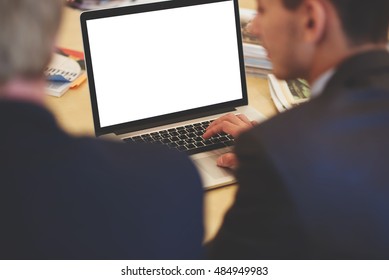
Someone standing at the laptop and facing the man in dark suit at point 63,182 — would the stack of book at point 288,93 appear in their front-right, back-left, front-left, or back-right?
back-left

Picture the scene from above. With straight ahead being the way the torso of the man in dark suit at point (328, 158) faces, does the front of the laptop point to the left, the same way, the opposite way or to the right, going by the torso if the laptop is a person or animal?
the opposite way

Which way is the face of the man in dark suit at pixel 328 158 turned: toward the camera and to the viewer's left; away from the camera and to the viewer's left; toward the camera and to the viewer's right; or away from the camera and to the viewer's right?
away from the camera and to the viewer's left

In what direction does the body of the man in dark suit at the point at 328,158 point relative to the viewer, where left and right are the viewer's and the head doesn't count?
facing away from the viewer and to the left of the viewer

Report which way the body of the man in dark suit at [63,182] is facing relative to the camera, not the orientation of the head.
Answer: away from the camera

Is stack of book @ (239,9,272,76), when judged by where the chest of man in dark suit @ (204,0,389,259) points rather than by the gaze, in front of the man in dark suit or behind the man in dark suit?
in front

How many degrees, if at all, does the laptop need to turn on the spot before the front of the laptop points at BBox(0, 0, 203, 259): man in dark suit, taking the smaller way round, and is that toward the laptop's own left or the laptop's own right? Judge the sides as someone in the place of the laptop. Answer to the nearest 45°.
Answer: approximately 45° to the laptop's own right

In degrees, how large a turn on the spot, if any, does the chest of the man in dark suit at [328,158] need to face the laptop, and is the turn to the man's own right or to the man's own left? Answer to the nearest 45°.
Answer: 0° — they already face it

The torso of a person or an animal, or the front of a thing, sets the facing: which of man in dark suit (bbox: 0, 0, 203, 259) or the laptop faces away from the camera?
the man in dark suit

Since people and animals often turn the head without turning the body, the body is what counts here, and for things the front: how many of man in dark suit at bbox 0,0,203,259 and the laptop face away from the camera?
1
